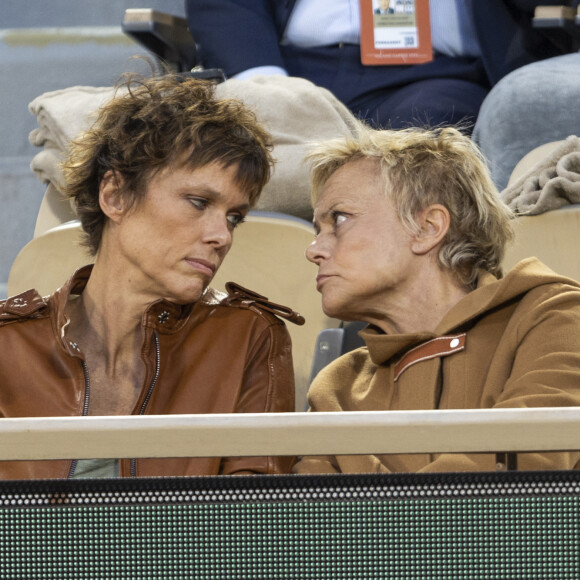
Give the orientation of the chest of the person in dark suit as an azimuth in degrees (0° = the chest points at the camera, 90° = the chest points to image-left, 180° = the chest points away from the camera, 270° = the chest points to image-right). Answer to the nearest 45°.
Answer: approximately 0°

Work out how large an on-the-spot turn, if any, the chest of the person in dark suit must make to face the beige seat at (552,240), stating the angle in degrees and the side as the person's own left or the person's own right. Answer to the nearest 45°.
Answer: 0° — they already face it
